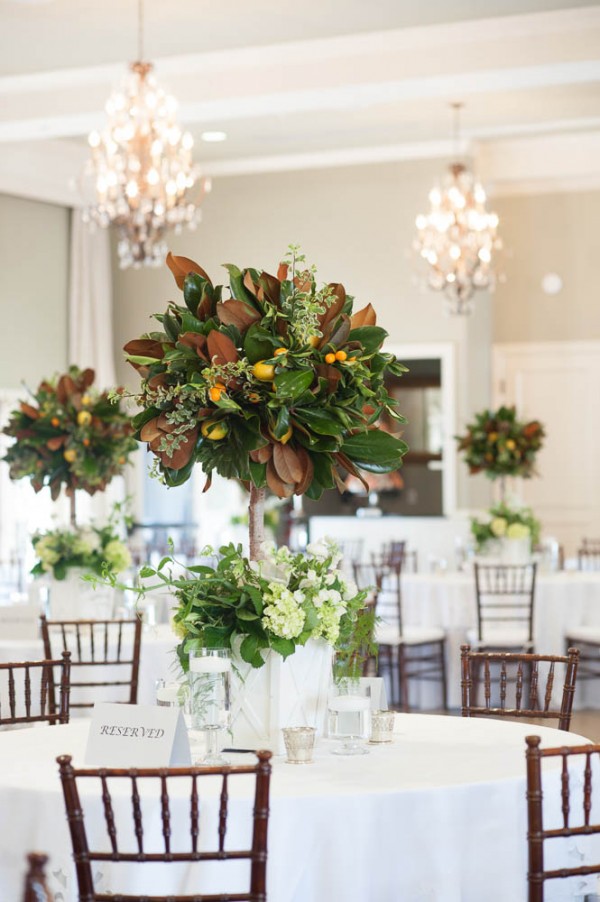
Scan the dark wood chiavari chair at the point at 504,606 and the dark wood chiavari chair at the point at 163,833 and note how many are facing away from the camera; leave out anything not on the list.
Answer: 2

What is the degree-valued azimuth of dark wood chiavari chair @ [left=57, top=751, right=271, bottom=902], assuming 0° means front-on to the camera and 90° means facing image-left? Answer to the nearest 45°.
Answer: approximately 180°

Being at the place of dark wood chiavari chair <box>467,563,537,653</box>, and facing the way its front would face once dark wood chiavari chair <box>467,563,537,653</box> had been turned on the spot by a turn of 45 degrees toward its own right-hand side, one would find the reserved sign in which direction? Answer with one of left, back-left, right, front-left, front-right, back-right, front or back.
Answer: back-right

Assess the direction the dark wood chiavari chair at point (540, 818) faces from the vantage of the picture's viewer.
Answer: facing away from the viewer and to the left of the viewer

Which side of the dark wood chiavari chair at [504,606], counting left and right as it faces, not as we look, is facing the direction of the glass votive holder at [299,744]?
back

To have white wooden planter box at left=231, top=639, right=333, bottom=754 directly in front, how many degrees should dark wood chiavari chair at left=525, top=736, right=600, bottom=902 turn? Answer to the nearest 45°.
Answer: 0° — it already faces it

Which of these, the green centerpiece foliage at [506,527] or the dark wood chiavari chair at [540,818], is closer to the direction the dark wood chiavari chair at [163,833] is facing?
the green centerpiece foliage

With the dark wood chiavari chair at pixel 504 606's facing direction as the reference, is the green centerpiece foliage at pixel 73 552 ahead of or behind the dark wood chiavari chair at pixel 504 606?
behind

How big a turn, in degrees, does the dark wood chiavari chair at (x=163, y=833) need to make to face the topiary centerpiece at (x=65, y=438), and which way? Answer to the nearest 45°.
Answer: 0° — it already faces it

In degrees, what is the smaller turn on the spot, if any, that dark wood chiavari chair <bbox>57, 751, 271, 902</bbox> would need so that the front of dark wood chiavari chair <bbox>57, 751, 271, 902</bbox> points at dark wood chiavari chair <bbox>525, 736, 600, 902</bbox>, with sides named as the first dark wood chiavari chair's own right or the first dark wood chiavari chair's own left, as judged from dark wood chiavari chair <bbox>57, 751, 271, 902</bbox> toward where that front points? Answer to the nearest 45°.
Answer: approximately 90° to the first dark wood chiavari chair's own right

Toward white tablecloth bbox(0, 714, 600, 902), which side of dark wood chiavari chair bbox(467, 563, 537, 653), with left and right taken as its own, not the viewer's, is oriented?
back

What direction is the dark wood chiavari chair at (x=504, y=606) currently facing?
away from the camera

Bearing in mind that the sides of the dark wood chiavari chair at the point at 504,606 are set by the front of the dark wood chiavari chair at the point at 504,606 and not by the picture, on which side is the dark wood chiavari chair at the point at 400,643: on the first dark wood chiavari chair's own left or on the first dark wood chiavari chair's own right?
on the first dark wood chiavari chair's own left

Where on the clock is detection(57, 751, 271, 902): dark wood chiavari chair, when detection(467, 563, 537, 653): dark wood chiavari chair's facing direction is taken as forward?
detection(57, 751, 271, 902): dark wood chiavari chair is roughly at 6 o'clock from detection(467, 563, 537, 653): dark wood chiavari chair.
